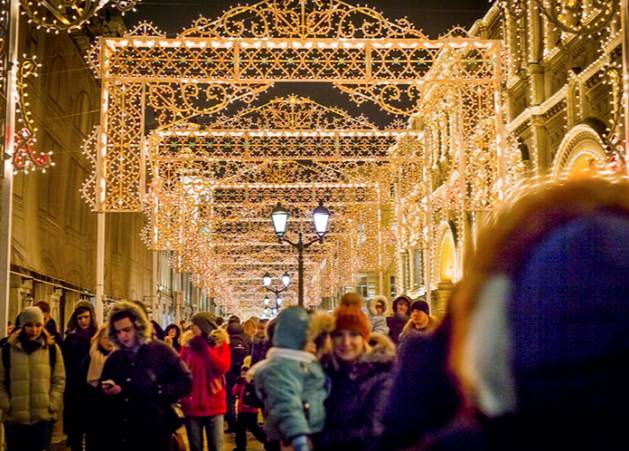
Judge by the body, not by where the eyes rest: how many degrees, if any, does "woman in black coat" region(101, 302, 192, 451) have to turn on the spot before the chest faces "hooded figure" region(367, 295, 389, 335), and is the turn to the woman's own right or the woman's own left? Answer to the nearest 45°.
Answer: approximately 180°

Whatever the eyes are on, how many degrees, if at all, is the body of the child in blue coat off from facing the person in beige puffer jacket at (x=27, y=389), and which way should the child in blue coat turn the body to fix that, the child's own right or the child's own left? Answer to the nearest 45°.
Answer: approximately 90° to the child's own left

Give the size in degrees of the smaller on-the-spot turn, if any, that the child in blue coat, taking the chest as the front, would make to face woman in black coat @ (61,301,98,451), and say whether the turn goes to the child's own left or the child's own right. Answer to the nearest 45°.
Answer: approximately 90° to the child's own left

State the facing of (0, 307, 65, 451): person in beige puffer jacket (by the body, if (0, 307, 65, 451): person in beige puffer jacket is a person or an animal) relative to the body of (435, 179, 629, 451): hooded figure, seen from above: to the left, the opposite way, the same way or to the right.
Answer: the opposite way

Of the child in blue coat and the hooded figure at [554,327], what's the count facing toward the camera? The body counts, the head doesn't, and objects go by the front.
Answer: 0

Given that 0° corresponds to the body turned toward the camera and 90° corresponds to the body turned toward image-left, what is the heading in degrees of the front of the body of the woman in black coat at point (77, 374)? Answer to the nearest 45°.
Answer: approximately 315°
